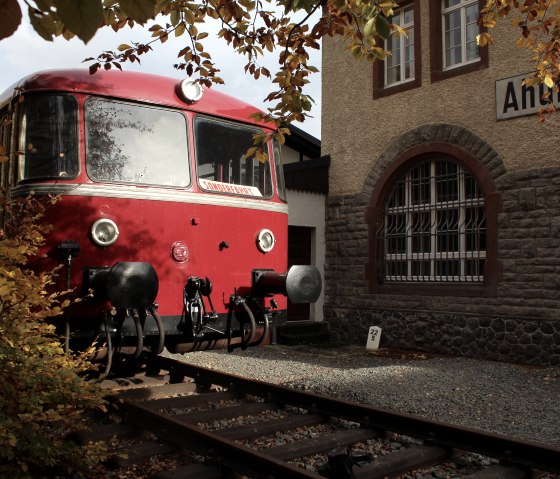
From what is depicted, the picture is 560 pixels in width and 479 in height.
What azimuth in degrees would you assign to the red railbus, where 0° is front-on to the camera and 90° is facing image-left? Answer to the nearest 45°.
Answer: approximately 315°

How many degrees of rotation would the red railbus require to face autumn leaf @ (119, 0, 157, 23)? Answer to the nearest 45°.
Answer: approximately 45° to its right

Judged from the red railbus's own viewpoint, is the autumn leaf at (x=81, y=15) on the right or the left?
on its right

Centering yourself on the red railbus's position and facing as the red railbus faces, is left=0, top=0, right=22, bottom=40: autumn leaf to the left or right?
on its right

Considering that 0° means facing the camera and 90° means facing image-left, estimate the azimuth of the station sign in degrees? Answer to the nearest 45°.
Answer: approximately 45°

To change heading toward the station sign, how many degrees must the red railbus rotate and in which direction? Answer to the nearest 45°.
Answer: approximately 90° to its left
